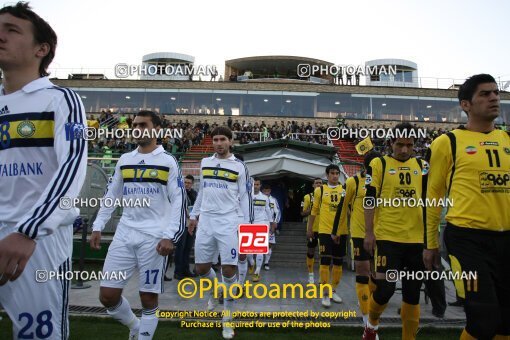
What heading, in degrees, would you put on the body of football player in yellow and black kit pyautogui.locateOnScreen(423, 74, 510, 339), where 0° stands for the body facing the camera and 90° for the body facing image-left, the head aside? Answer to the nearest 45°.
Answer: approximately 315°

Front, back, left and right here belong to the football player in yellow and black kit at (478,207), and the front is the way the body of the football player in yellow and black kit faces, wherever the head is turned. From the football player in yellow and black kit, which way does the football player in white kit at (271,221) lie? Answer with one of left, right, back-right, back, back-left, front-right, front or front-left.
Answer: back
